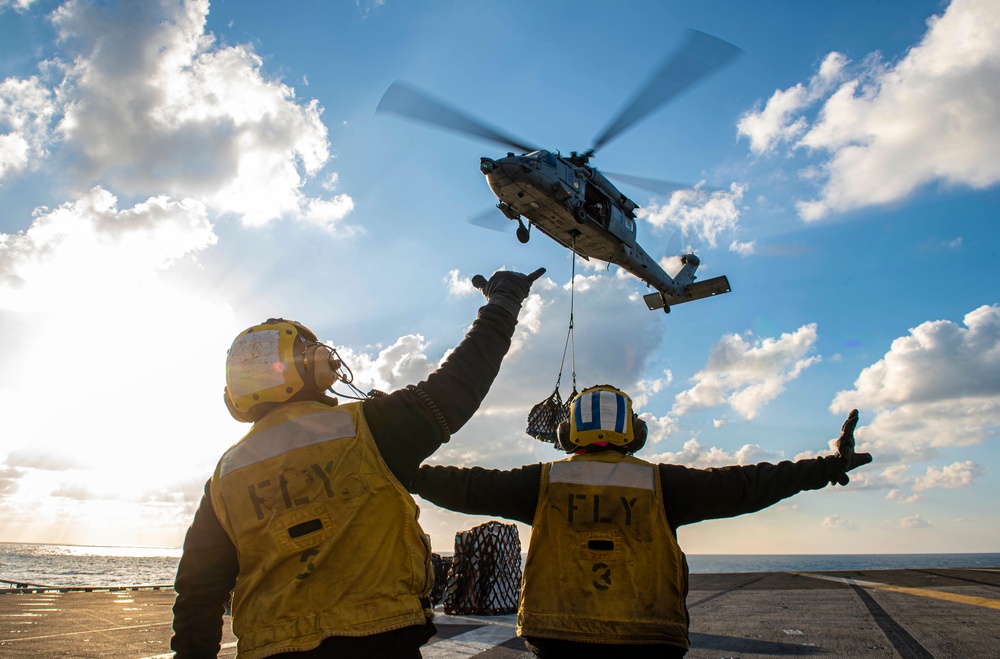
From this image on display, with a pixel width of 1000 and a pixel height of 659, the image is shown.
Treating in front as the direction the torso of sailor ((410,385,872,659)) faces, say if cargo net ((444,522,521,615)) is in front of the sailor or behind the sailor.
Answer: in front

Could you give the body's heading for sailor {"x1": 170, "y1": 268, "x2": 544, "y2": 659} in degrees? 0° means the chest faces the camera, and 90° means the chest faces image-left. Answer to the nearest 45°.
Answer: approximately 180°

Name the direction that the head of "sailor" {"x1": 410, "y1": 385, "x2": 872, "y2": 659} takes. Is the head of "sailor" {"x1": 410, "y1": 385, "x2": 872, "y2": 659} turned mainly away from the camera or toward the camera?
away from the camera

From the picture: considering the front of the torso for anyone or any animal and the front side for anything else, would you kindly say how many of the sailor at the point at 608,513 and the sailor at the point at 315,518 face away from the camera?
2

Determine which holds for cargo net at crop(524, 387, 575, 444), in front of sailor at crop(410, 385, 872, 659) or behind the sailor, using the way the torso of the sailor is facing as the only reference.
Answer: in front

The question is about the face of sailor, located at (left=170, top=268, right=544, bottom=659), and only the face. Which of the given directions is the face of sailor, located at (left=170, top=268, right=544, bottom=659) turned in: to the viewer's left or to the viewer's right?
to the viewer's right

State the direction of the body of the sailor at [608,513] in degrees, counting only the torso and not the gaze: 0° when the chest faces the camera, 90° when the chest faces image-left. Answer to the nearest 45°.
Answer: approximately 180°

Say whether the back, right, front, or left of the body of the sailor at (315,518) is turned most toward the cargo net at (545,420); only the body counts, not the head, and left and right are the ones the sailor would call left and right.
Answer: front
